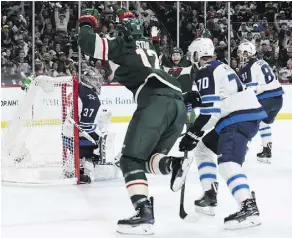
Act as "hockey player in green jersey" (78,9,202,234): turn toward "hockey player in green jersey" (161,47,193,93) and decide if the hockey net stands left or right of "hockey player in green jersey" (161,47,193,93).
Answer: left

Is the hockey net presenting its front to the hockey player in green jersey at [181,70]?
no

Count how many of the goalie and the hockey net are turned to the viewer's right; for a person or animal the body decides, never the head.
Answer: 2

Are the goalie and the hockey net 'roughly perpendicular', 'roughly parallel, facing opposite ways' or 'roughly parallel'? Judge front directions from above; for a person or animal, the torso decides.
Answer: roughly parallel

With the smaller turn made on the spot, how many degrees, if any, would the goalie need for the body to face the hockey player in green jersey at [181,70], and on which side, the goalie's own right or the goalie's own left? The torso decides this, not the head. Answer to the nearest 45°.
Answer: approximately 45° to the goalie's own left

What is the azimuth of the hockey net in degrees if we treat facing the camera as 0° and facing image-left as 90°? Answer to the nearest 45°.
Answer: approximately 270°

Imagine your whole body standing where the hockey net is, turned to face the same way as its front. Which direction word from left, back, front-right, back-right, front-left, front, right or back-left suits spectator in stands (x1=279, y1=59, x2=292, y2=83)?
front-left

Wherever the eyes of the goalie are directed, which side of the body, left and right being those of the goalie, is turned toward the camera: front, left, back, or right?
right
